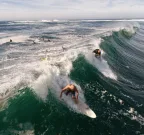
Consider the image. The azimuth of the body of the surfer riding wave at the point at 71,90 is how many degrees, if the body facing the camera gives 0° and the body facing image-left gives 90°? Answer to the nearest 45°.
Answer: approximately 0°
